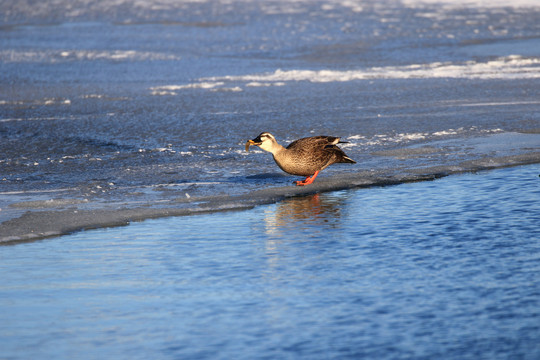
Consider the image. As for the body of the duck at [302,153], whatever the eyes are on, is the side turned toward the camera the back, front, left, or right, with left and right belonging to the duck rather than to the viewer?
left
